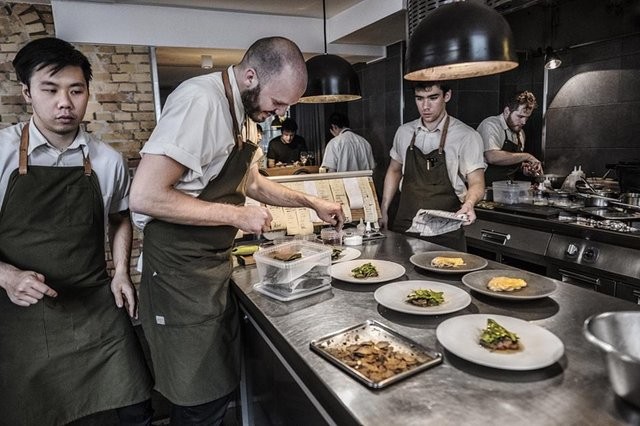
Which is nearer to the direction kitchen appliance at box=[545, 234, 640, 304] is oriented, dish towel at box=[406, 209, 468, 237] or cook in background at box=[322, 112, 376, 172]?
the dish towel

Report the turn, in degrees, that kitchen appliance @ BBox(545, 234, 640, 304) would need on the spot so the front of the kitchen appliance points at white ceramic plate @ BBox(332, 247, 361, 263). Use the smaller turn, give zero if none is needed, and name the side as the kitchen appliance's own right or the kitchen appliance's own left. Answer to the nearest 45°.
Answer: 0° — it already faces it

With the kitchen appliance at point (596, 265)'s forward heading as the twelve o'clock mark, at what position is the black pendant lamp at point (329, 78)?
The black pendant lamp is roughly at 1 o'clock from the kitchen appliance.

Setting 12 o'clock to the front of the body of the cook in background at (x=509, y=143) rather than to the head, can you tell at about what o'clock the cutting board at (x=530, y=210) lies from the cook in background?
The cutting board is roughly at 1 o'clock from the cook in background.

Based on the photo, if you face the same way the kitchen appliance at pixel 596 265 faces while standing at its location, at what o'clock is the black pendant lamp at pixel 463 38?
The black pendant lamp is roughly at 11 o'clock from the kitchen appliance.

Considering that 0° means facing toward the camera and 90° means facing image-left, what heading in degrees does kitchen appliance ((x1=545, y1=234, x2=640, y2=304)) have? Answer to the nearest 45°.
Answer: approximately 45°

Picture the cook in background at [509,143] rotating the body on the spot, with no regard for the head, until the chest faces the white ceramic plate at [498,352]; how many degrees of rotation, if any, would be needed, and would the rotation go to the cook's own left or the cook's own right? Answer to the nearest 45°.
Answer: approximately 45° to the cook's own right

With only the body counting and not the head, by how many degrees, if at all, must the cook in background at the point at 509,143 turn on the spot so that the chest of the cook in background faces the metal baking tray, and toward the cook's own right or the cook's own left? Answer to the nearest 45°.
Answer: approximately 45° to the cook's own right
